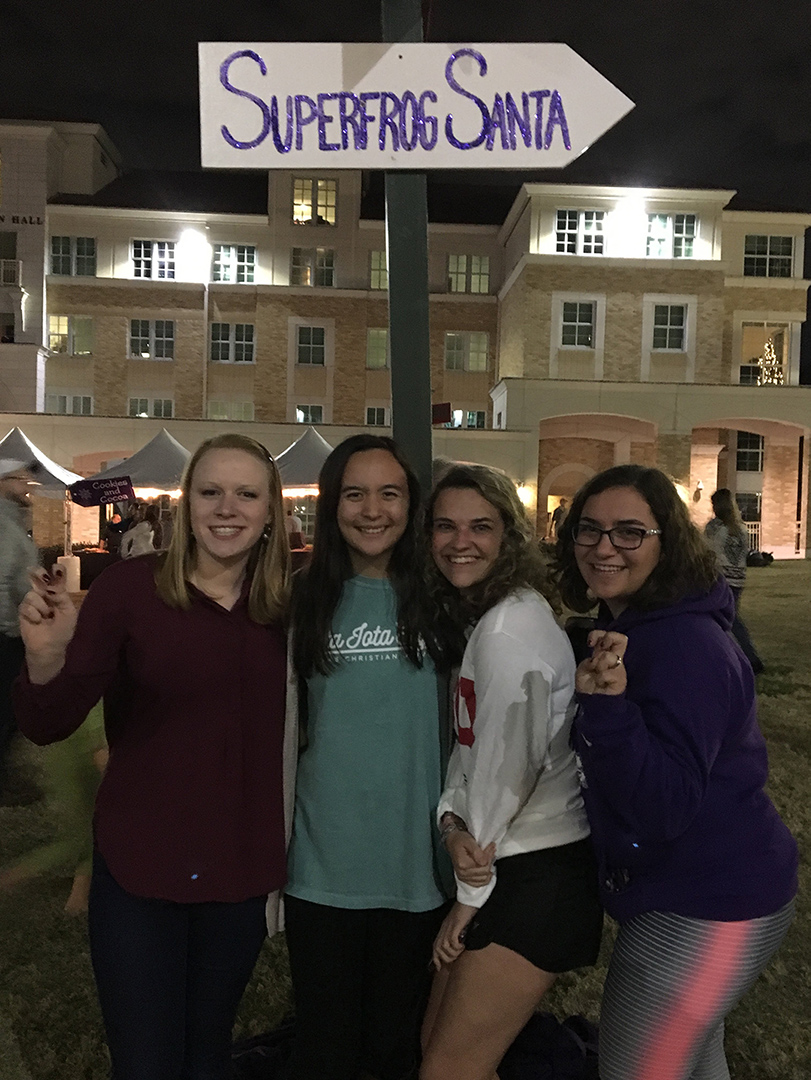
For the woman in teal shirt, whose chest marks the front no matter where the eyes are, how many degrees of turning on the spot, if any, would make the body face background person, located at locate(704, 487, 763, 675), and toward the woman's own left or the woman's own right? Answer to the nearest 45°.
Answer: approximately 135° to the woman's own left

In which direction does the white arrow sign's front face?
toward the camera

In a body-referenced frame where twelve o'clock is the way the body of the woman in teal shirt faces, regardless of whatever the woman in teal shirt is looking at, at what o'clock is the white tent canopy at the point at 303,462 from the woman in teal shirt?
The white tent canopy is roughly at 6 o'clock from the woman in teal shirt.

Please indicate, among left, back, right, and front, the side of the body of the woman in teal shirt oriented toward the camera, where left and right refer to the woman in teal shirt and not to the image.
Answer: front
